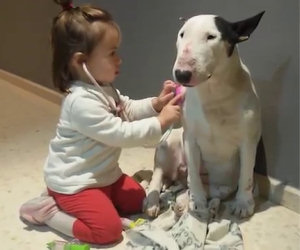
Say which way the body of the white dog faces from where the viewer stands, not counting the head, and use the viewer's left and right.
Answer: facing the viewer

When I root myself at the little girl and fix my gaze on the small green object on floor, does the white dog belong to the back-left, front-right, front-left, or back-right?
back-left

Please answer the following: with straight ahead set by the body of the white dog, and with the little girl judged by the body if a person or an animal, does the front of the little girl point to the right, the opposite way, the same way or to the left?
to the left

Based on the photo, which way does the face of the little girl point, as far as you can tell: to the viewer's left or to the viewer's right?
to the viewer's right

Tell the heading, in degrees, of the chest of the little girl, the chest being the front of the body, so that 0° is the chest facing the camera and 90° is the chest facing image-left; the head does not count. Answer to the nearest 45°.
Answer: approximately 270°

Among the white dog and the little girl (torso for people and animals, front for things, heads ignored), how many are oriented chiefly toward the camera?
1

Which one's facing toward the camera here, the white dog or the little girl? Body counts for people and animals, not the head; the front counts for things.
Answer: the white dog

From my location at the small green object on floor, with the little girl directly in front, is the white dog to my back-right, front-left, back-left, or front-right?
front-right
